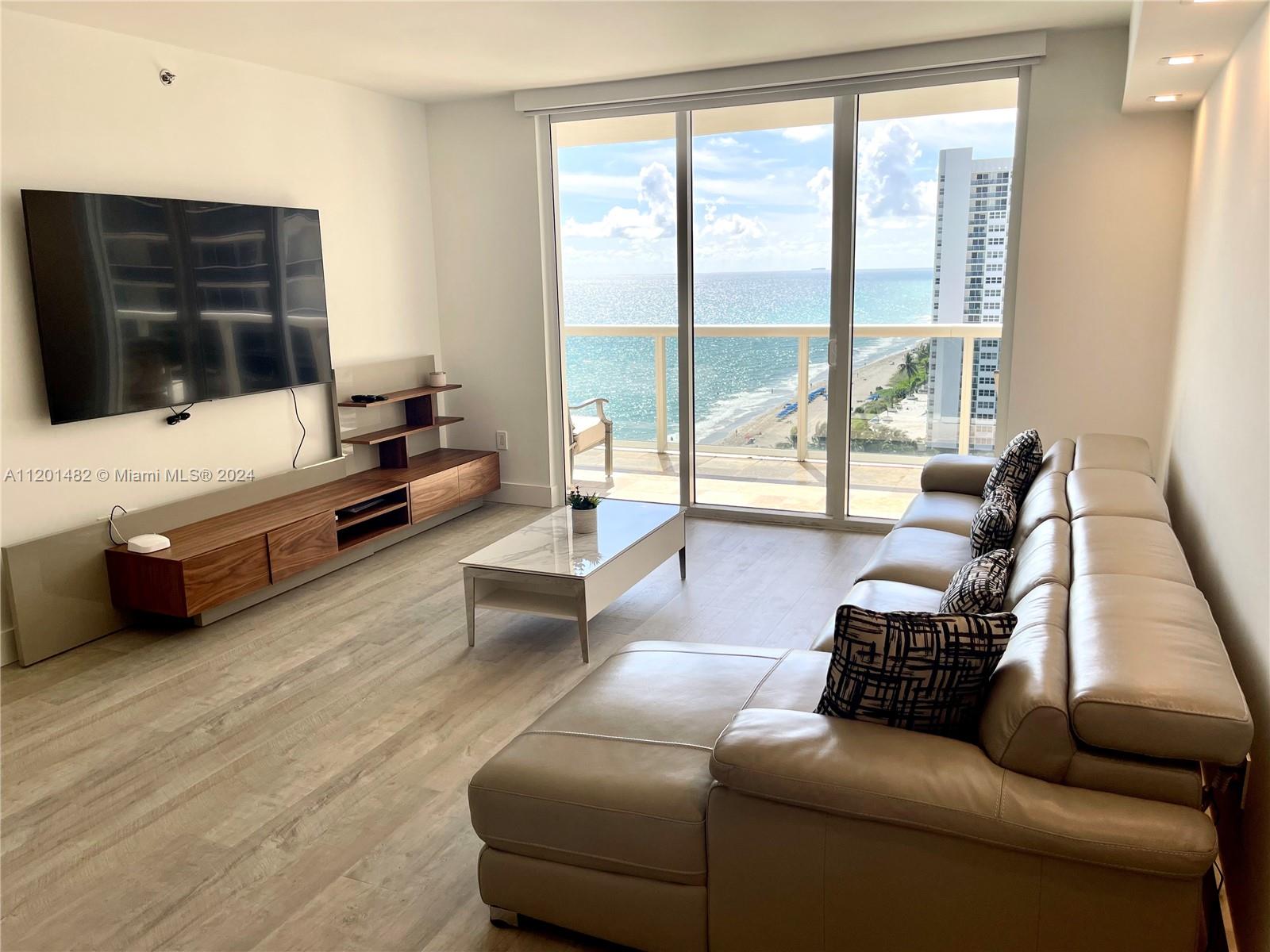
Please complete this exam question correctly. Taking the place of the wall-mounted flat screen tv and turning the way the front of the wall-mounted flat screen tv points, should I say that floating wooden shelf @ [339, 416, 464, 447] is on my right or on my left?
on my left

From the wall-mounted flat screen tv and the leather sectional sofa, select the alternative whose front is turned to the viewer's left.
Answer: the leather sectional sofa

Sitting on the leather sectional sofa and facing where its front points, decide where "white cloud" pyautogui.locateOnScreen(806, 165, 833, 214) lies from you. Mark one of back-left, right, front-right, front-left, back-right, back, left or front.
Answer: right

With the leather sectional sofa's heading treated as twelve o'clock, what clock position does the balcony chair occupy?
The balcony chair is roughly at 2 o'clock from the leather sectional sofa.

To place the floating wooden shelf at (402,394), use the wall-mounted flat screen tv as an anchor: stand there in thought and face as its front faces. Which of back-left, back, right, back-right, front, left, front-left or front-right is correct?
left

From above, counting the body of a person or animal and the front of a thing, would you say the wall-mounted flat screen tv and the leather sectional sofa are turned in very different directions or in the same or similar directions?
very different directions

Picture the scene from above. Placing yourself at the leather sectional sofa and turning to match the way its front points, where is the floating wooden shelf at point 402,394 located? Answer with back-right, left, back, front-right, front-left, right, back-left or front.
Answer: front-right

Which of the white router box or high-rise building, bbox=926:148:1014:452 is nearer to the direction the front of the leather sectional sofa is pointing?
the white router box

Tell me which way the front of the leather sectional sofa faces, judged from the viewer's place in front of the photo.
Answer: facing to the left of the viewer

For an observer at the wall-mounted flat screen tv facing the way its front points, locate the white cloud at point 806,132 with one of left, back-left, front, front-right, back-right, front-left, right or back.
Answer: front-left

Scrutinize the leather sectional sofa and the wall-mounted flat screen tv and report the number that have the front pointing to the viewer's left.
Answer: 1

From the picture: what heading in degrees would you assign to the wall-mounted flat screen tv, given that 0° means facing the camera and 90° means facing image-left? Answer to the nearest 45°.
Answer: approximately 315°

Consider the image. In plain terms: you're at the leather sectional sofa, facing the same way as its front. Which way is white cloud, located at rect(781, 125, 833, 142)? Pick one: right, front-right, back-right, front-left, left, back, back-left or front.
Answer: right
